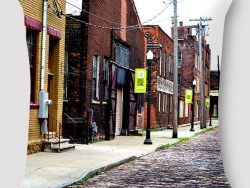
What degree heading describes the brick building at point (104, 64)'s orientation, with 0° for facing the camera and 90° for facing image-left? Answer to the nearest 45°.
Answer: approximately 315°

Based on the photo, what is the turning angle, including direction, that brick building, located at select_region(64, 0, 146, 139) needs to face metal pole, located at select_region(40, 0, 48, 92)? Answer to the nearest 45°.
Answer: approximately 45° to its right

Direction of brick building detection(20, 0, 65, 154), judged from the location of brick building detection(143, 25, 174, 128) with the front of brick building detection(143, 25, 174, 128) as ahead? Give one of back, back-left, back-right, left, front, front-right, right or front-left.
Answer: front-right

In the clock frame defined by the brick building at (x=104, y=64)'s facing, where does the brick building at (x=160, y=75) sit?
the brick building at (x=160, y=75) is roughly at 8 o'clock from the brick building at (x=104, y=64).

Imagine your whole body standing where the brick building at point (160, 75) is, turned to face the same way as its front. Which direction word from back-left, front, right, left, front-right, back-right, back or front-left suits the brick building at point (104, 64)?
front-right

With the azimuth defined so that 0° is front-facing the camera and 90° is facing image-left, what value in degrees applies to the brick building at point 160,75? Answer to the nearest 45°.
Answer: approximately 315°

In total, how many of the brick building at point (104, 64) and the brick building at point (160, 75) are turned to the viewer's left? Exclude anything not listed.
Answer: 0
